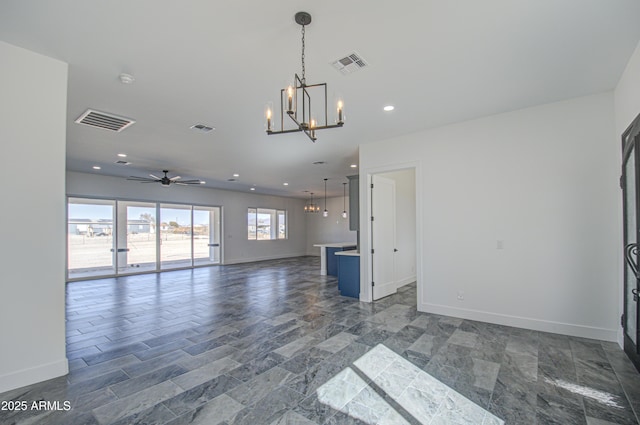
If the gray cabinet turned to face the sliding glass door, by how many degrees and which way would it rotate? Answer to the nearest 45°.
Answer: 0° — it already faces it

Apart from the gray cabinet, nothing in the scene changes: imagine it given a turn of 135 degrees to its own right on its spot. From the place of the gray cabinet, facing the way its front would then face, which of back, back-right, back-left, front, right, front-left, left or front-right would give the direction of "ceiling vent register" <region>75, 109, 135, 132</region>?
back

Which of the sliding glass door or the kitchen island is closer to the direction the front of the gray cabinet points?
the sliding glass door

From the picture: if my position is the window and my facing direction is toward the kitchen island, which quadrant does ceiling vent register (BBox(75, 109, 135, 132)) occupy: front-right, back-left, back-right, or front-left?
front-right

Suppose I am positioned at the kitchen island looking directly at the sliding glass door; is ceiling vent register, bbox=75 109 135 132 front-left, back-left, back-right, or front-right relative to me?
front-left

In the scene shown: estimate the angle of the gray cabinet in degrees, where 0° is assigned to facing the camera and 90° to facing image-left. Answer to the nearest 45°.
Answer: approximately 90°
